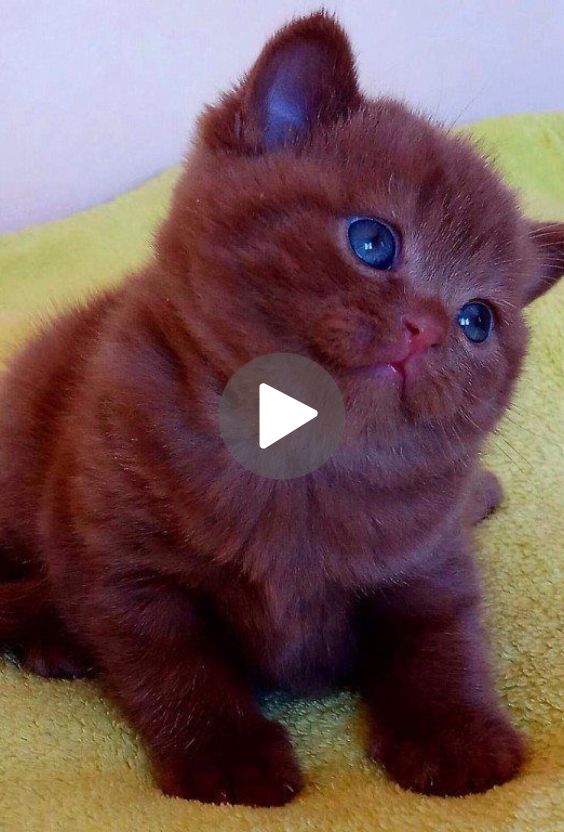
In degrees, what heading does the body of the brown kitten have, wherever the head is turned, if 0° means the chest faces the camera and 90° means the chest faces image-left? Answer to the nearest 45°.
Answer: approximately 315°
